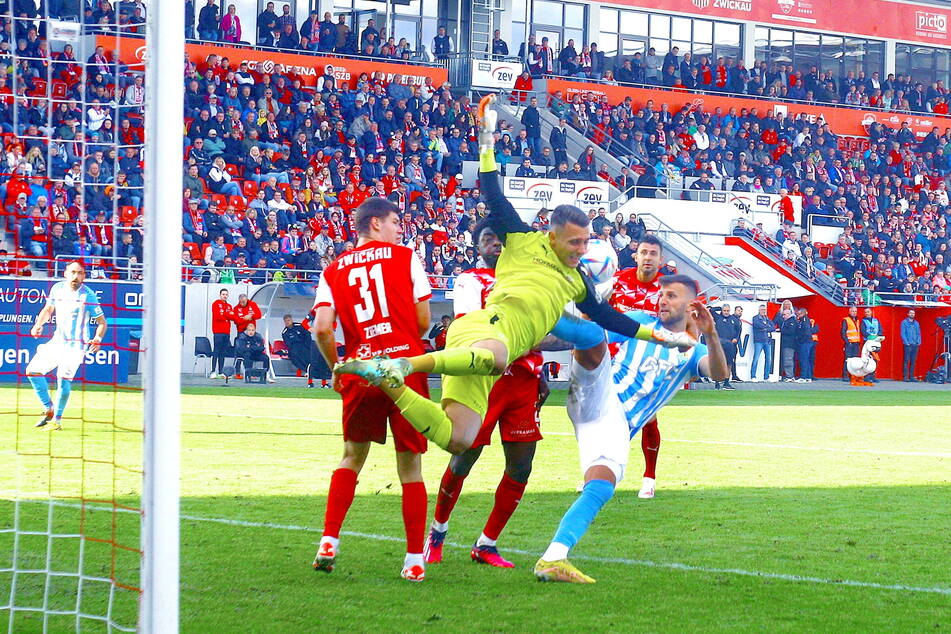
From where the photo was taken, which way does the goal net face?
to the viewer's right

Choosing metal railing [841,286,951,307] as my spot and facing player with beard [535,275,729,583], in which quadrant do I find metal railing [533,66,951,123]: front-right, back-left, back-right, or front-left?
back-right

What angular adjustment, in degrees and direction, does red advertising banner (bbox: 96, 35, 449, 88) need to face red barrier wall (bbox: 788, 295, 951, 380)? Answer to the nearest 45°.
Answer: approximately 90° to its left

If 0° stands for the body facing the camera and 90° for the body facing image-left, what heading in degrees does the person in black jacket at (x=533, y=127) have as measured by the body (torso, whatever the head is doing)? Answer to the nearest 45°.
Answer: approximately 0°

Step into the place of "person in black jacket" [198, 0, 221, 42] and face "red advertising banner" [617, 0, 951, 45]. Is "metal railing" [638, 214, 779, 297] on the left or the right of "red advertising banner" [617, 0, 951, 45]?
right

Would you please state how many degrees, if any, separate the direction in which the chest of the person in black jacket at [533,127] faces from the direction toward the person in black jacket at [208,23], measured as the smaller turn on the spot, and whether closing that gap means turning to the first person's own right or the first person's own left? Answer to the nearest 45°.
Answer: approximately 90° to the first person's own right

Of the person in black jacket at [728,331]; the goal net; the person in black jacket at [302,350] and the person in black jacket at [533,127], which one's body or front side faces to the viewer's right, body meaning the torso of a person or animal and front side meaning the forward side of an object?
the goal net

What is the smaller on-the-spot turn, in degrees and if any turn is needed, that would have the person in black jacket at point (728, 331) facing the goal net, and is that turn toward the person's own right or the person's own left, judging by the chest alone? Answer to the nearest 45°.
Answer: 0° — they already face it
